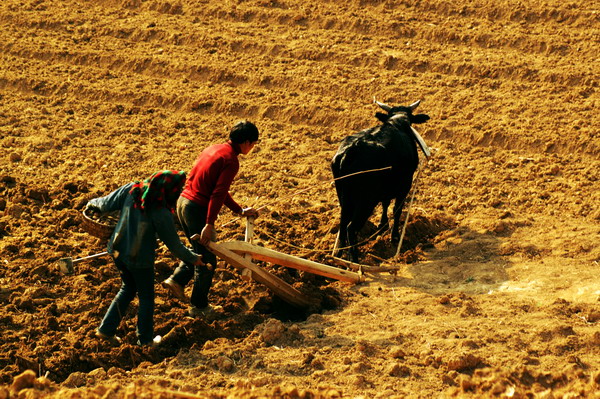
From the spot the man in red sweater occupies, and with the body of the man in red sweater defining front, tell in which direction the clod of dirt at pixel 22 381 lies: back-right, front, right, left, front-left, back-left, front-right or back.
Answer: back-right

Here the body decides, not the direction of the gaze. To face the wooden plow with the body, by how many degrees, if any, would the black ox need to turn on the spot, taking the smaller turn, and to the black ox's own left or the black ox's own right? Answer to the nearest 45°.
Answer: approximately 180°

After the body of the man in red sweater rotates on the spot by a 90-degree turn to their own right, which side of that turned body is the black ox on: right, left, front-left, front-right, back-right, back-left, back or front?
back-left

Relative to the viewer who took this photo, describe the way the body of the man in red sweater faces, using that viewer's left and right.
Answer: facing to the right of the viewer

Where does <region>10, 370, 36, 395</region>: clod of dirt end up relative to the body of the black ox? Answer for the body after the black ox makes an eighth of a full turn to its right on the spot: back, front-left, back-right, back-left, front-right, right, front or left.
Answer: back-right

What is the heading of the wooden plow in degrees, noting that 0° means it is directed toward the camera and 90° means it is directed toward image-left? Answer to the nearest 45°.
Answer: approximately 270°
